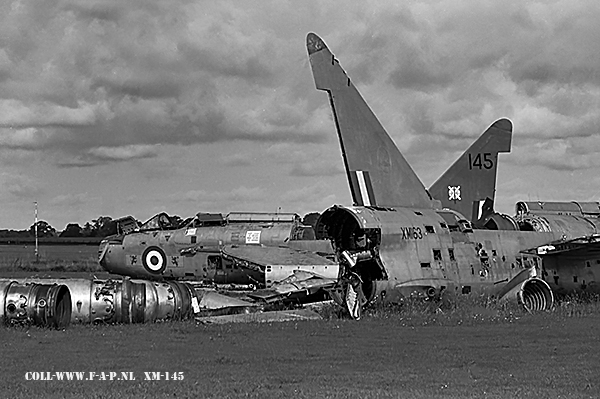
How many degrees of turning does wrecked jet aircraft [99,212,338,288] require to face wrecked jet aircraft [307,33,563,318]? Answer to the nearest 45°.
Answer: approximately 135° to its left

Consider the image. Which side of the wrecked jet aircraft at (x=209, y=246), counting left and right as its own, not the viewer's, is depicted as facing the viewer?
left

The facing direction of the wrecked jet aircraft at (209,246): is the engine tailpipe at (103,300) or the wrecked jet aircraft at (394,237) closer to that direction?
the engine tailpipe

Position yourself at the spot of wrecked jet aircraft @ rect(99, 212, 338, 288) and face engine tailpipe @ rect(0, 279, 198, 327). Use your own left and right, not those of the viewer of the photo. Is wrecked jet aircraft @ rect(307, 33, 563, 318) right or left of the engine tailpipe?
left

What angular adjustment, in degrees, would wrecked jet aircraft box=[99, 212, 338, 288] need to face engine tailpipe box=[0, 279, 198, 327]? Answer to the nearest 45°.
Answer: approximately 90° to its left
